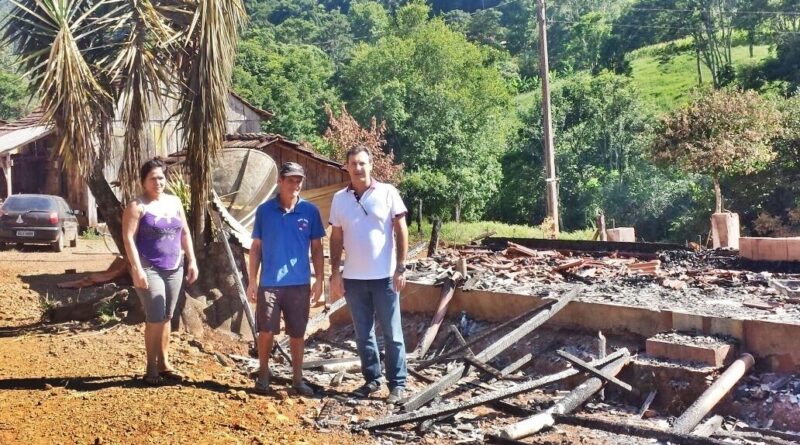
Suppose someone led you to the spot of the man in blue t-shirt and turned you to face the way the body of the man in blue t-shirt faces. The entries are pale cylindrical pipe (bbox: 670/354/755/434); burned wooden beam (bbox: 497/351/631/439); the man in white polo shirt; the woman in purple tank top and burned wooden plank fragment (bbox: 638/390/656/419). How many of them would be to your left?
4

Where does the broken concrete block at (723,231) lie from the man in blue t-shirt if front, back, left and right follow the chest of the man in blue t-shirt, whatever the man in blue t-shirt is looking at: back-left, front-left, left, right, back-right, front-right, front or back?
back-left

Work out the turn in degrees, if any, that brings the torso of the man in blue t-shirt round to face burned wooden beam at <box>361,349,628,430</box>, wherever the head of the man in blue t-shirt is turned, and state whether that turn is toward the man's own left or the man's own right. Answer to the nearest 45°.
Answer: approximately 45° to the man's own left

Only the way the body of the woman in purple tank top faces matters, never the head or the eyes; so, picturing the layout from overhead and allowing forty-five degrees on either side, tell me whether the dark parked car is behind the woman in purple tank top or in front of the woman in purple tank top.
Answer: behind

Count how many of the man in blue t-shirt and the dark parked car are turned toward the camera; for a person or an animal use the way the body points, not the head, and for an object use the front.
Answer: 1

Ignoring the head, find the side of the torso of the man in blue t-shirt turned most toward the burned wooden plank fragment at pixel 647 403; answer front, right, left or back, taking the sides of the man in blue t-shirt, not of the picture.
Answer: left

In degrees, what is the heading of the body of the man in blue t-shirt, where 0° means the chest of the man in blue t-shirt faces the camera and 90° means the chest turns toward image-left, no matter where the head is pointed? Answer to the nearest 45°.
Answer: approximately 0°

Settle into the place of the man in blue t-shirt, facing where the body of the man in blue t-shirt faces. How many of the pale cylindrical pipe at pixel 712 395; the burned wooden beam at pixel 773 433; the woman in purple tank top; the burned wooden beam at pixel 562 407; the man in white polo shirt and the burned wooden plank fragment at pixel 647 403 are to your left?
5
